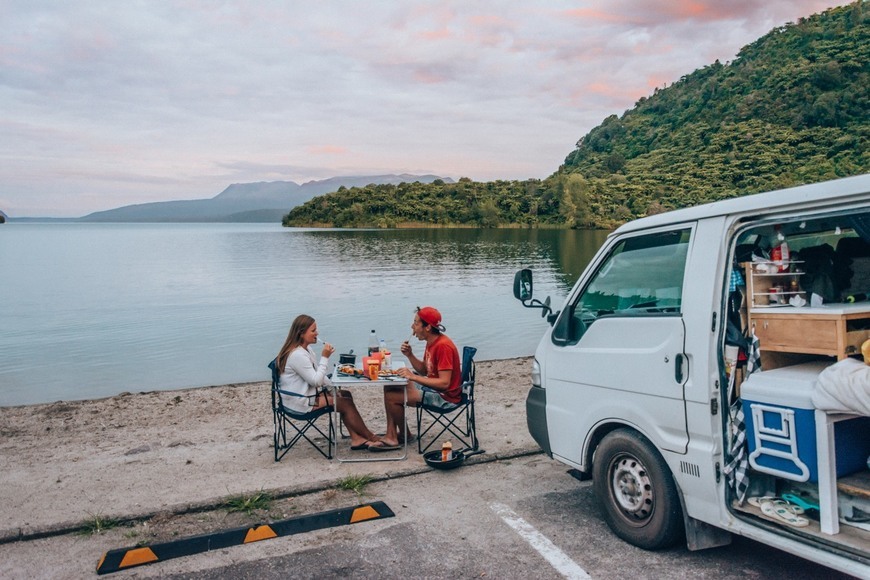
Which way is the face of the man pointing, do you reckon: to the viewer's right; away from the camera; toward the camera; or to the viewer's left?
to the viewer's left

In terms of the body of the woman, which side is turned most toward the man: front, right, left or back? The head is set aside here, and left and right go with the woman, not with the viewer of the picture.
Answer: front

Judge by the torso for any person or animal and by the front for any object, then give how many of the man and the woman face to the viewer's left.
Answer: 1

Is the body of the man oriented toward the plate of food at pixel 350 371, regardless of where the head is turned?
yes

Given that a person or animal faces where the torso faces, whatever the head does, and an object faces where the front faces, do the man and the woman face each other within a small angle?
yes

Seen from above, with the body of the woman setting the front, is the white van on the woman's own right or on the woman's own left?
on the woman's own right

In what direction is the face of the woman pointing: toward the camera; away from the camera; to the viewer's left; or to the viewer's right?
to the viewer's right

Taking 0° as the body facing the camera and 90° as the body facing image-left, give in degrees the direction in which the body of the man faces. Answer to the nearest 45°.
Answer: approximately 90°

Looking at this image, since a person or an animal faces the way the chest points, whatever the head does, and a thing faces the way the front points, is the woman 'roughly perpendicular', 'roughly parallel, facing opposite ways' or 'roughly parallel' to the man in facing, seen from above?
roughly parallel, facing opposite ways

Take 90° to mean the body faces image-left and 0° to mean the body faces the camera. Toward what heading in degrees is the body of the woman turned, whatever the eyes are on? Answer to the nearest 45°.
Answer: approximately 270°
